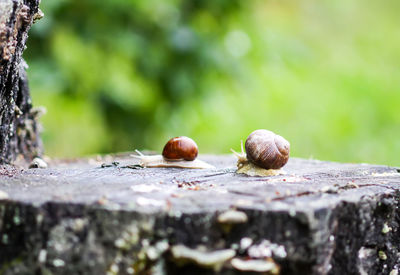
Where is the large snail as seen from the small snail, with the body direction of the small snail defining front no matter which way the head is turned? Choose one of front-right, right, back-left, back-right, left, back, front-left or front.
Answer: back-left

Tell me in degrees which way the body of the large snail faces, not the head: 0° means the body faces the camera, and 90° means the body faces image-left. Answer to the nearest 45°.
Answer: approximately 90°

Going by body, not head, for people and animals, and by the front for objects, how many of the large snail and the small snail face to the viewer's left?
2

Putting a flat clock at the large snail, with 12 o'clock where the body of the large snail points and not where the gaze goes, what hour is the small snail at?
The small snail is roughly at 1 o'clock from the large snail.

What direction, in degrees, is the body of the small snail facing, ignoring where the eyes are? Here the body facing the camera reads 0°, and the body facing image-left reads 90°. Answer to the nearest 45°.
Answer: approximately 90°
